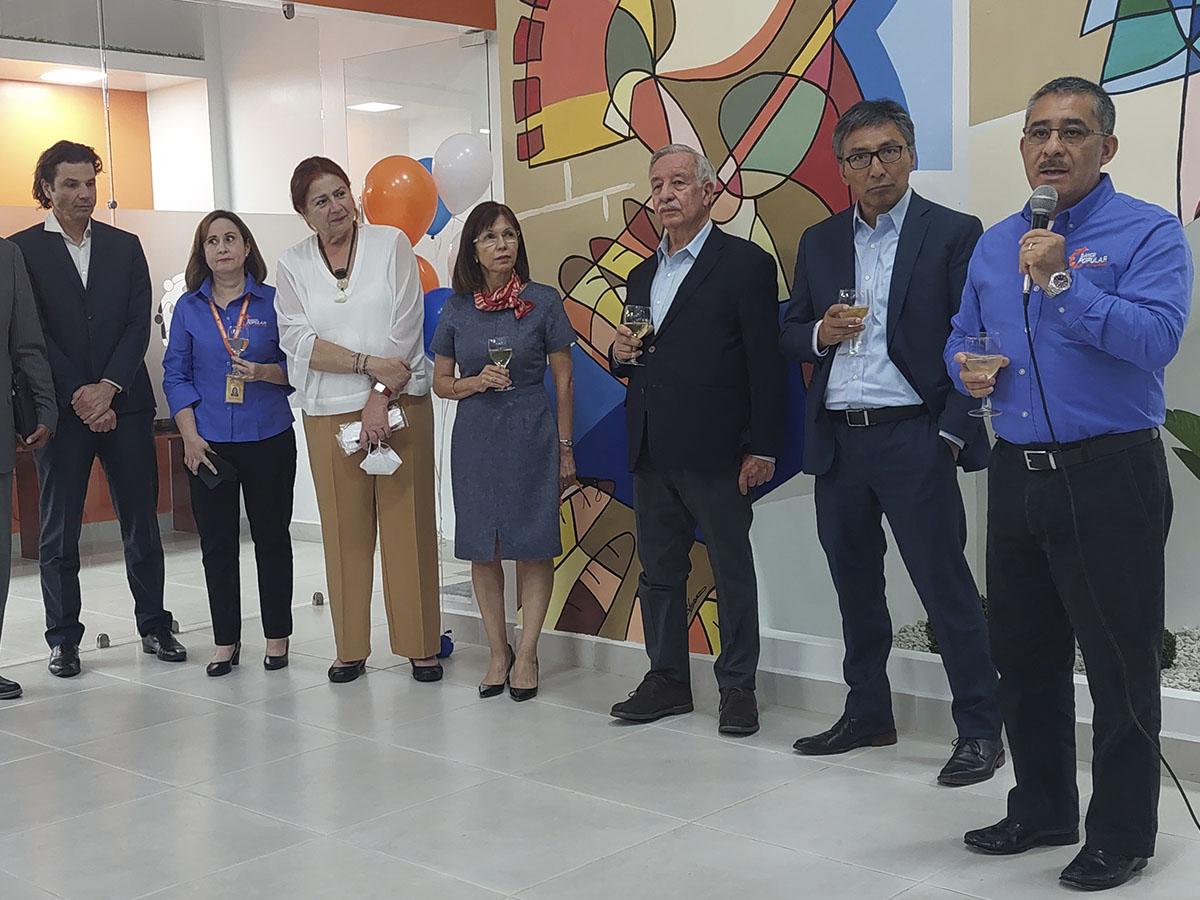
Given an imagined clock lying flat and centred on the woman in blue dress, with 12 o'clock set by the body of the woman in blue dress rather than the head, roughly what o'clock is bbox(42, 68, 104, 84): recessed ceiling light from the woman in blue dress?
The recessed ceiling light is roughly at 4 o'clock from the woman in blue dress.

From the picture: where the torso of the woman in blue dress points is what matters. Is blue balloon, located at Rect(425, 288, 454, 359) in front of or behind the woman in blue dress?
behind

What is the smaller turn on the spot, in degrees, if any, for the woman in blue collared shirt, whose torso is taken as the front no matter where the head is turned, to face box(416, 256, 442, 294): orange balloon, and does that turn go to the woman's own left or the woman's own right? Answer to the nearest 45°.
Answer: approximately 90° to the woman's own left

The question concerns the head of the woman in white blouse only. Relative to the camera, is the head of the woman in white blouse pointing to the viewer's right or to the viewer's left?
to the viewer's right

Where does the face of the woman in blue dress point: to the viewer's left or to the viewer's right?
to the viewer's right

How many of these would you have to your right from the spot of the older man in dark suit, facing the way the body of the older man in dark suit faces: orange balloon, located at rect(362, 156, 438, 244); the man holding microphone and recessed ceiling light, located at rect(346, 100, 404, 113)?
2

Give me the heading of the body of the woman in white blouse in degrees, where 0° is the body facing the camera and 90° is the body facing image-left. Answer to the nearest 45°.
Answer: approximately 0°

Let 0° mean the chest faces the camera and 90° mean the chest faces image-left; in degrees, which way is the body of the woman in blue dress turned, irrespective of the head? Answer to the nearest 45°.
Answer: approximately 0°

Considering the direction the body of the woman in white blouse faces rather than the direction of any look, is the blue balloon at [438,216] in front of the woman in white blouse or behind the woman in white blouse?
behind

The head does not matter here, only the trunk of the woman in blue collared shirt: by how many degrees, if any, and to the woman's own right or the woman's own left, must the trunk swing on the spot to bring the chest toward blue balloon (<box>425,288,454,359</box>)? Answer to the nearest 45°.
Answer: approximately 90° to the woman's own left

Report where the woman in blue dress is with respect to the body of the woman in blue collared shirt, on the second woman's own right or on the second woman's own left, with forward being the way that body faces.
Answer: on the second woman's own left

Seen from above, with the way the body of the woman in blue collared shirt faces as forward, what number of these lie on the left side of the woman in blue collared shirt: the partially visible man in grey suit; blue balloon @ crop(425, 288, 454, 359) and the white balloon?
2

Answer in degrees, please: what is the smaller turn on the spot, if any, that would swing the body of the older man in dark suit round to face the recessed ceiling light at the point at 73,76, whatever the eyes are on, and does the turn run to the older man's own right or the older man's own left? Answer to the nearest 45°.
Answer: approximately 90° to the older man's own right

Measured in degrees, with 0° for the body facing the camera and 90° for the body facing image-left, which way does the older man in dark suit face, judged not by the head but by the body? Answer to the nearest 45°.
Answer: approximately 45°
